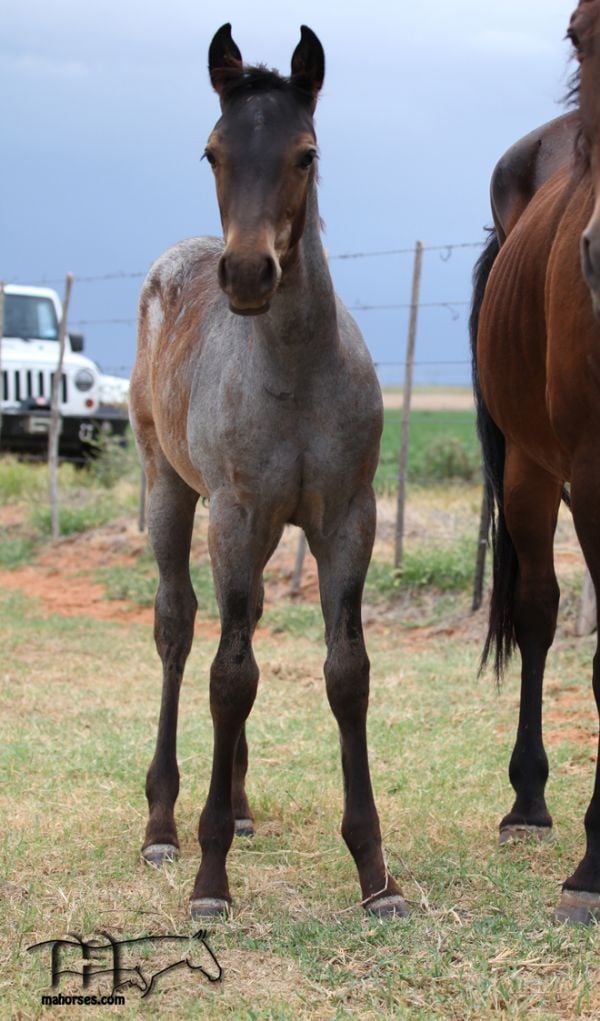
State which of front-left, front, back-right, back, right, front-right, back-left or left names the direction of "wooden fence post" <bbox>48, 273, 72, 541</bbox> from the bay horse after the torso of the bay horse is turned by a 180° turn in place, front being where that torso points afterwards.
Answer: front

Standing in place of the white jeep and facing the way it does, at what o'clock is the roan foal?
The roan foal is roughly at 12 o'clock from the white jeep.

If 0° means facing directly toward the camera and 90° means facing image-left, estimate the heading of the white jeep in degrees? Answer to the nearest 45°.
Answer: approximately 0°

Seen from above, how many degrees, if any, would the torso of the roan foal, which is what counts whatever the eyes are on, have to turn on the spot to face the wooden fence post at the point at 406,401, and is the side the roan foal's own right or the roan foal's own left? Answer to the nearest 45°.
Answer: approximately 135° to the roan foal's own left

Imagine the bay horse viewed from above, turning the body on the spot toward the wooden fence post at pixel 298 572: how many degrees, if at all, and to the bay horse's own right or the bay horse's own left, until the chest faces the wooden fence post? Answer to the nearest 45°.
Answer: approximately 135° to the bay horse's own left

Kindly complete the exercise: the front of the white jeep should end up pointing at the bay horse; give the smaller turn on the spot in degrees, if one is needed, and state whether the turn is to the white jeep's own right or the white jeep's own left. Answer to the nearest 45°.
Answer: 0° — it already faces it

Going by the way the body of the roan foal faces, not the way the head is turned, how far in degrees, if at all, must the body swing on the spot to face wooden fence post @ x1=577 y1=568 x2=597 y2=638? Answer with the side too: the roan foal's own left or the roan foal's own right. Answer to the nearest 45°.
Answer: approximately 90° to the roan foal's own left
